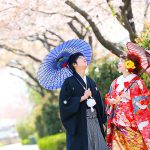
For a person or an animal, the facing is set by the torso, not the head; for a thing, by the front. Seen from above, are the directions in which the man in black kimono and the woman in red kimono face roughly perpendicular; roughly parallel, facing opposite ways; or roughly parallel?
roughly perpendicular

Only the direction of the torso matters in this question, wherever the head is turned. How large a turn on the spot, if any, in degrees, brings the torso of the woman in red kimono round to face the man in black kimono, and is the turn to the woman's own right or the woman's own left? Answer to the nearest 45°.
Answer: approximately 45° to the woman's own right

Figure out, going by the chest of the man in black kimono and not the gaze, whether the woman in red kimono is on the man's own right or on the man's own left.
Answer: on the man's own left

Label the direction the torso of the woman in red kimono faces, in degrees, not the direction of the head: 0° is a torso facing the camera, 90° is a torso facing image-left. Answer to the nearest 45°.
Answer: approximately 45°

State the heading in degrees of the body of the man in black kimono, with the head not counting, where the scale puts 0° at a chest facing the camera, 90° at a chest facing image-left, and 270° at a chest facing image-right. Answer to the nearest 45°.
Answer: approximately 315°

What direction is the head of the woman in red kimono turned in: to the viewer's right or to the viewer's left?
to the viewer's left
